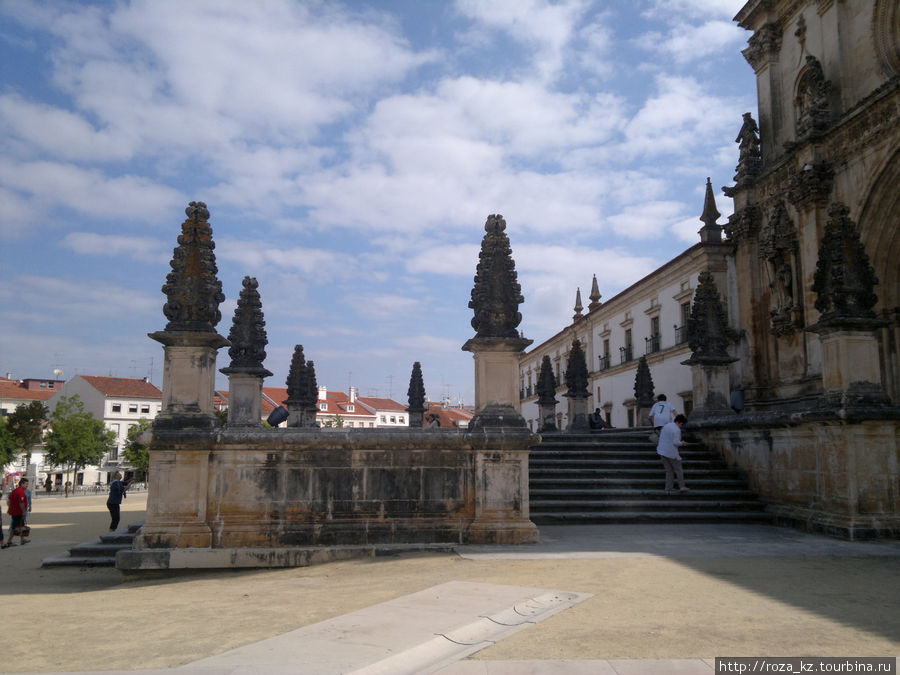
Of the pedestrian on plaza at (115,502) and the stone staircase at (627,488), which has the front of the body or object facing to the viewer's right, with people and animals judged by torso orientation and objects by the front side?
the pedestrian on plaza

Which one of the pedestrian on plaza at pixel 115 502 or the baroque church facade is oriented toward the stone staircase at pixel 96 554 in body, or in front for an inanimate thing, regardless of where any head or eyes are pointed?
the baroque church facade

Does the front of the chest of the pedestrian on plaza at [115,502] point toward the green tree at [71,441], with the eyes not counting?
no

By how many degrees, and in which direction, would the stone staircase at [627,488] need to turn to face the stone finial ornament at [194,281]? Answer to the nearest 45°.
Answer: approximately 45° to its right

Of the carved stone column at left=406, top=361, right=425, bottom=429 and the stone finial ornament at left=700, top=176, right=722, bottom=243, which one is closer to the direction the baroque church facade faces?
the carved stone column

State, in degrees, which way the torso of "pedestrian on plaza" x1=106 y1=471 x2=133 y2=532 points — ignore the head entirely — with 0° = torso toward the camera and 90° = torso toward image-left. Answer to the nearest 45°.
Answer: approximately 270°

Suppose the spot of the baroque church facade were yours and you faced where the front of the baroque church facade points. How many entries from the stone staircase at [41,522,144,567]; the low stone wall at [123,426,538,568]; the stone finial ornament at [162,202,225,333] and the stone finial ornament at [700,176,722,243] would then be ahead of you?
3

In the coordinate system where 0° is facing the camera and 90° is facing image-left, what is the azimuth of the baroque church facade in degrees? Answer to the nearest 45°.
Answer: approximately 45°

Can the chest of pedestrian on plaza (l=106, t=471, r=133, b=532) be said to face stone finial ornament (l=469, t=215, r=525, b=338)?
no

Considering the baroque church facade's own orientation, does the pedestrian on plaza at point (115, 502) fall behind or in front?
in front
